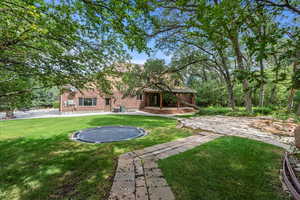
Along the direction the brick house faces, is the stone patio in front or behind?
in front

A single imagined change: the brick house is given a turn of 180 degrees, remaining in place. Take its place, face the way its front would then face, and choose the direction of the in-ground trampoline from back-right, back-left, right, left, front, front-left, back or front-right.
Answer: back

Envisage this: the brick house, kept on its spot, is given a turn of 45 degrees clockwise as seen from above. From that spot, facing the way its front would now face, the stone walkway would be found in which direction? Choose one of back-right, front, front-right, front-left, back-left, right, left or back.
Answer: front-left

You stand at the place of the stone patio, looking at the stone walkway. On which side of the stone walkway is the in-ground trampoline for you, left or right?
right

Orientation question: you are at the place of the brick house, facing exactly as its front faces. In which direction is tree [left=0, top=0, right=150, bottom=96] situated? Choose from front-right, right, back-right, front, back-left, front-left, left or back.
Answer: front
